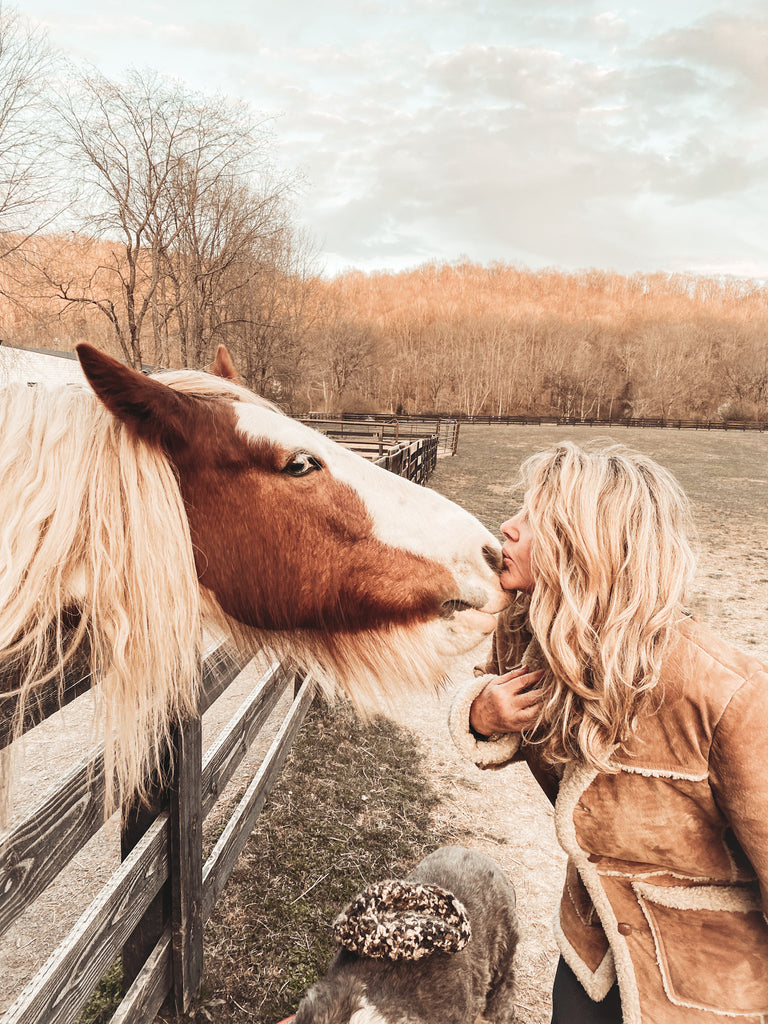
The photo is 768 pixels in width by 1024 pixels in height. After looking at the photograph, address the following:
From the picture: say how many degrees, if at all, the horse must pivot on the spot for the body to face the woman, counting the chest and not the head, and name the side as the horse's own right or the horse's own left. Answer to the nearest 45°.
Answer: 0° — it already faces them

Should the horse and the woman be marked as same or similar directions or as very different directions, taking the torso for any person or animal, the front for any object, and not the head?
very different directions

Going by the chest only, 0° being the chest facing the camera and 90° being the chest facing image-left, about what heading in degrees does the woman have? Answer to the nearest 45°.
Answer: approximately 45°

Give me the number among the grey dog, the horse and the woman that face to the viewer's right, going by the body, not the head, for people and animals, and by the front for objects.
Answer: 1

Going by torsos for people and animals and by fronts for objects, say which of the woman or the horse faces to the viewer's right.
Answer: the horse

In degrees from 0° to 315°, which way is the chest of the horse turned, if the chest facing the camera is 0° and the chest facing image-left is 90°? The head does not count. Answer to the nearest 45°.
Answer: approximately 270°

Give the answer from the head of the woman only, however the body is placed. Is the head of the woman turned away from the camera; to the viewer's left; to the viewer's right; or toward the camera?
to the viewer's left
